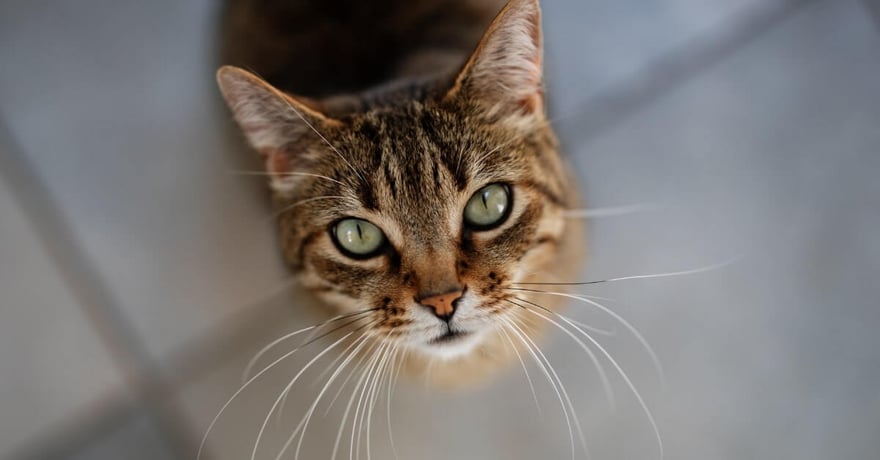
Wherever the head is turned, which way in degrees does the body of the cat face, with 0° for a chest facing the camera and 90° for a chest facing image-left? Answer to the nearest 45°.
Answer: approximately 0°
